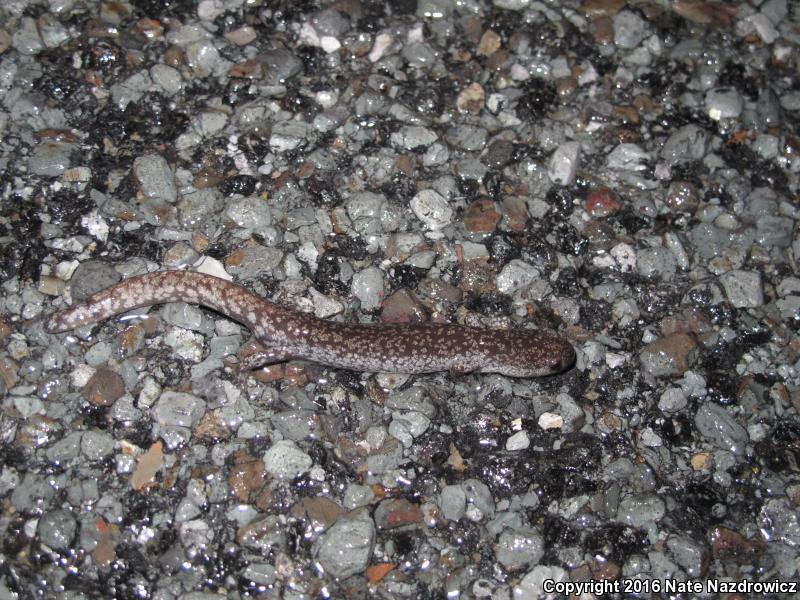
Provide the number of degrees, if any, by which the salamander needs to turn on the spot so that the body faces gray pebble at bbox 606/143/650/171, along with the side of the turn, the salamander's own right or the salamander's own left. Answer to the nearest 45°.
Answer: approximately 45° to the salamander's own left

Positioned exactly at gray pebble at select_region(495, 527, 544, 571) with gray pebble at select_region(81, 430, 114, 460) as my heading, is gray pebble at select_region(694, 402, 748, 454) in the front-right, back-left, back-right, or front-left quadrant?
back-right

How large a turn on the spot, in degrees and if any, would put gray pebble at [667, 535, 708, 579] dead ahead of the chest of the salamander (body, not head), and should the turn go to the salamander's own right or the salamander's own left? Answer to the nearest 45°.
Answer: approximately 45° to the salamander's own right

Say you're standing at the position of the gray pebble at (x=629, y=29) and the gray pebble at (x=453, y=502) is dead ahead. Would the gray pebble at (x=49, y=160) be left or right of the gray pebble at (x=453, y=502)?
right

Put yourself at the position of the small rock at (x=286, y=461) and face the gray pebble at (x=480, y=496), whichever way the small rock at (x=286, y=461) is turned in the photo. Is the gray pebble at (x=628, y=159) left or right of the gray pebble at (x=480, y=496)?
left

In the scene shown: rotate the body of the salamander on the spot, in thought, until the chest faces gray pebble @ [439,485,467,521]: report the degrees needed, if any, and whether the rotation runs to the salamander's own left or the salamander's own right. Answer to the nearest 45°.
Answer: approximately 45° to the salamander's own right

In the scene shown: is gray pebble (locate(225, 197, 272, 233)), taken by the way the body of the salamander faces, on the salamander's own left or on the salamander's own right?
on the salamander's own left

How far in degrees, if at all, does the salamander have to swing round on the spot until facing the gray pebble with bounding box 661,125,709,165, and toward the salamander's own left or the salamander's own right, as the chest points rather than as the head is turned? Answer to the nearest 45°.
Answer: approximately 45° to the salamander's own left

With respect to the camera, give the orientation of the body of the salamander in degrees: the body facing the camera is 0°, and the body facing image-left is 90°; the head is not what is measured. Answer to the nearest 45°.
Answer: approximately 270°

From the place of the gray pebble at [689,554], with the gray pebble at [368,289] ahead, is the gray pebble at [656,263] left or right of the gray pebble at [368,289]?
right

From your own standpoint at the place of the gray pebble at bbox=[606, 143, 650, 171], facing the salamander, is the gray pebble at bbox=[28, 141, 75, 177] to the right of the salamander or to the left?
right

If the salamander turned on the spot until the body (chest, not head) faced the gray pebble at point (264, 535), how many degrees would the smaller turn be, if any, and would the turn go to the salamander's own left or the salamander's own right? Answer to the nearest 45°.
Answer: approximately 90° to the salamander's own right
